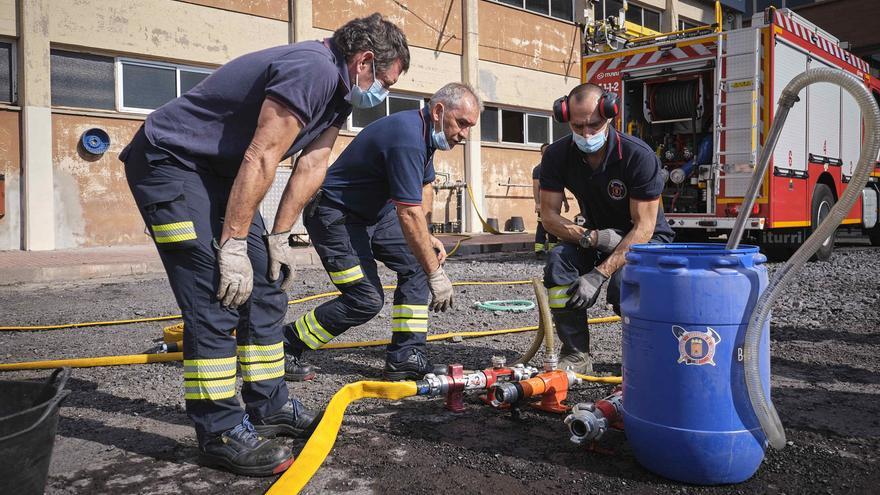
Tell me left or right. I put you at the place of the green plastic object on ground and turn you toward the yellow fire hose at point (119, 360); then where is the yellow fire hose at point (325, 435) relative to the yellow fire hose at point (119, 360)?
left

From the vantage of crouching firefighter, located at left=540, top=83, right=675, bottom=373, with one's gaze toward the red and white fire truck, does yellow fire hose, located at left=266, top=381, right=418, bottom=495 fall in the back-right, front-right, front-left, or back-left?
back-left

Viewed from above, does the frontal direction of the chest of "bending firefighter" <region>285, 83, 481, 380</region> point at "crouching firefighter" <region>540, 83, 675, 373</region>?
yes

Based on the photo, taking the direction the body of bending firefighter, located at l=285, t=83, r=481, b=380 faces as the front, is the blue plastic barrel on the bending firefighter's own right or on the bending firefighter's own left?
on the bending firefighter's own right

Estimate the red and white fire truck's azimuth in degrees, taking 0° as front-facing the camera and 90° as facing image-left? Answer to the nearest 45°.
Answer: approximately 225°

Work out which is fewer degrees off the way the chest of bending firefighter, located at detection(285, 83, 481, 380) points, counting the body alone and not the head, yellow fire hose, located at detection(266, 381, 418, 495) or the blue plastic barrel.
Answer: the blue plastic barrel

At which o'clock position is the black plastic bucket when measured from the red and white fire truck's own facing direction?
The black plastic bucket is roughly at 5 o'clock from the red and white fire truck.

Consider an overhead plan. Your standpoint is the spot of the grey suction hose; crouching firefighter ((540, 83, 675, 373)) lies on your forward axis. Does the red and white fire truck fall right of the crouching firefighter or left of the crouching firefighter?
right

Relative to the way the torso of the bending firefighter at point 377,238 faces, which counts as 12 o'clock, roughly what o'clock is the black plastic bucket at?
The black plastic bucket is roughly at 4 o'clock from the bending firefighter.

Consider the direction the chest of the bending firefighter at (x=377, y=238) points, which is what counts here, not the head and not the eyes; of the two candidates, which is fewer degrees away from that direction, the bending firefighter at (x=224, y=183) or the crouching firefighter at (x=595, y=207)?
the crouching firefighter

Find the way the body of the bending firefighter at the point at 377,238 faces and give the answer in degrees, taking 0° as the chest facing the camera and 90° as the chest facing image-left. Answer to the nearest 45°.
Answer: approximately 270°

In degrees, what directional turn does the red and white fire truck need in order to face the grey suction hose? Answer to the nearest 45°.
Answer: approximately 135° to its right

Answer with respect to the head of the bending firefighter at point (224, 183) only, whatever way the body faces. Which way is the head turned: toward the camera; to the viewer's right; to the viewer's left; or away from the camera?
to the viewer's right
